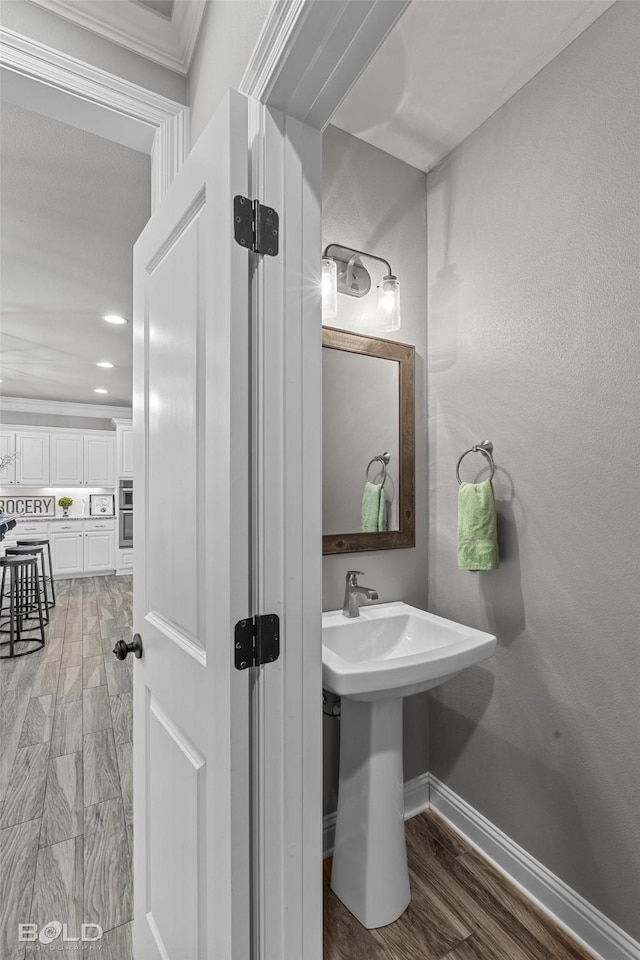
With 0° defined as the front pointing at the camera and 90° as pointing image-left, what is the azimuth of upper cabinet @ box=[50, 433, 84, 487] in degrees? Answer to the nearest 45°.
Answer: approximately 0°

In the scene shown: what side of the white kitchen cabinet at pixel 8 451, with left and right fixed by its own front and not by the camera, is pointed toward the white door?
front

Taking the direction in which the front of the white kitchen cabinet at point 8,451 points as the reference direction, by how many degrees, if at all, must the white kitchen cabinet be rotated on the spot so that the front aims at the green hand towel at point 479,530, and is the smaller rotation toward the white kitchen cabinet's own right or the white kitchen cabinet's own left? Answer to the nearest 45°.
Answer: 0° — it already faces it

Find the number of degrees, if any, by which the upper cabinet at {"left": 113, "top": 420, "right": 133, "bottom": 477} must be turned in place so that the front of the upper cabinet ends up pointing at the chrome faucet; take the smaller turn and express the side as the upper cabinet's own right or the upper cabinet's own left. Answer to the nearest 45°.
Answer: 0° — it already faces it

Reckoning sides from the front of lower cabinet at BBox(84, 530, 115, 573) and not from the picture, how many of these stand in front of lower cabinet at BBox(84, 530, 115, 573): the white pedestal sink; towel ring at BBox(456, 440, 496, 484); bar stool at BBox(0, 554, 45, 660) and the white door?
4

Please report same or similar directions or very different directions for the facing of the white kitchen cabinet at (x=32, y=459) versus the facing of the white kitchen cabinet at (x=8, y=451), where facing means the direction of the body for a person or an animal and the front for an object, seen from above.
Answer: same or similar directions

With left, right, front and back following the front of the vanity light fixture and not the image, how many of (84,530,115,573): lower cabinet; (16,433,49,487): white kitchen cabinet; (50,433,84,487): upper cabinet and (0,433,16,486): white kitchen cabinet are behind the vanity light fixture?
4

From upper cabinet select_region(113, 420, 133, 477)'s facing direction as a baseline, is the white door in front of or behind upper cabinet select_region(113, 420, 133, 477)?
in front

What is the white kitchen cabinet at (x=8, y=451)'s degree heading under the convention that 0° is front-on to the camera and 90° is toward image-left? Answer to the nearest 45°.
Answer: approximately 0°

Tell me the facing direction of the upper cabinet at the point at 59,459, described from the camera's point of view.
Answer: facing the viewer

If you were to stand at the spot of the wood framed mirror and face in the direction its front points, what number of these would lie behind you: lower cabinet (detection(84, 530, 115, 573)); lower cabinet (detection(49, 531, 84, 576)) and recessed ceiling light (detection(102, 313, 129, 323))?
3

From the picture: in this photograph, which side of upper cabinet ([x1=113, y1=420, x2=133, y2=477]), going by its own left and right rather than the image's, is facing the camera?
front
